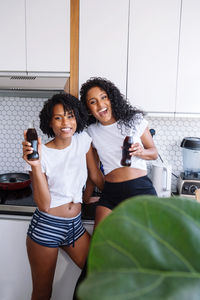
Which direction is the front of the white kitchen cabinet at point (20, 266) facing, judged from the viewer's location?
facing the viewer

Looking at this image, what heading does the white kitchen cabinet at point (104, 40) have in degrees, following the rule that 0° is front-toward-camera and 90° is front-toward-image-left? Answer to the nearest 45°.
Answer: approximately 0°

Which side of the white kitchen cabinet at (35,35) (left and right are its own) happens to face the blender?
left

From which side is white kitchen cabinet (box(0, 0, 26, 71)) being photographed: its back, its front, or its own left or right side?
front
